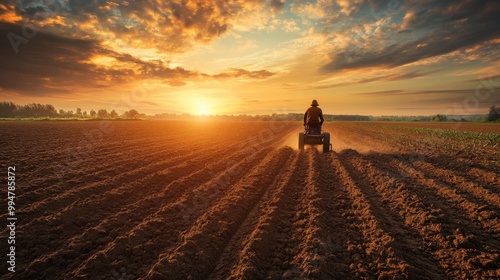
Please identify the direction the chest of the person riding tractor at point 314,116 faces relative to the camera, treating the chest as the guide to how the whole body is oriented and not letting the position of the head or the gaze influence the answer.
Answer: away from the camera
